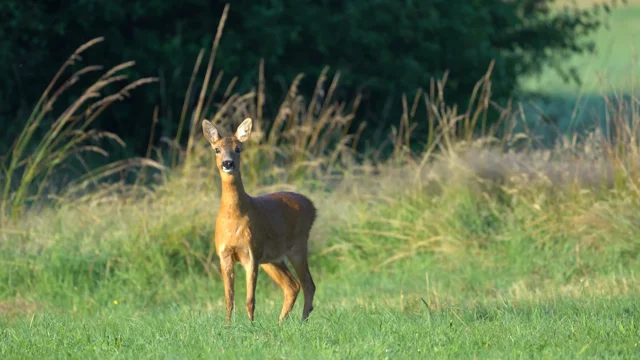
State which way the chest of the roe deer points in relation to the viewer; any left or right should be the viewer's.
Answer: facing the viewer and to the left of the viewer
